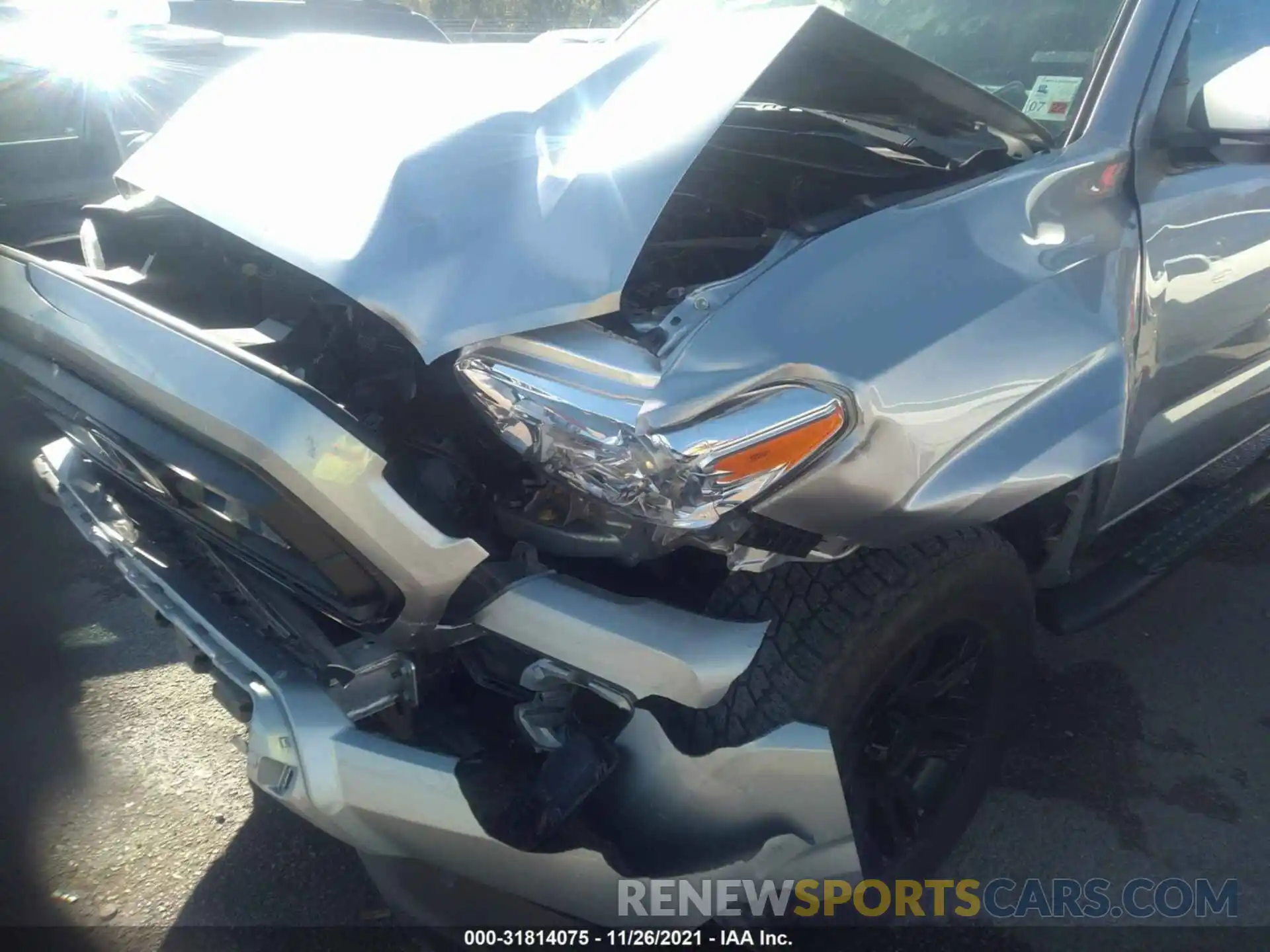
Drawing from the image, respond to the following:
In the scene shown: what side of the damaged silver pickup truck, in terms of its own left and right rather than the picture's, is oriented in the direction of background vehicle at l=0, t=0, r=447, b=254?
right

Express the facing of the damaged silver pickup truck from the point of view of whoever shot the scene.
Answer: facing the viewer and to the left of the viewer
